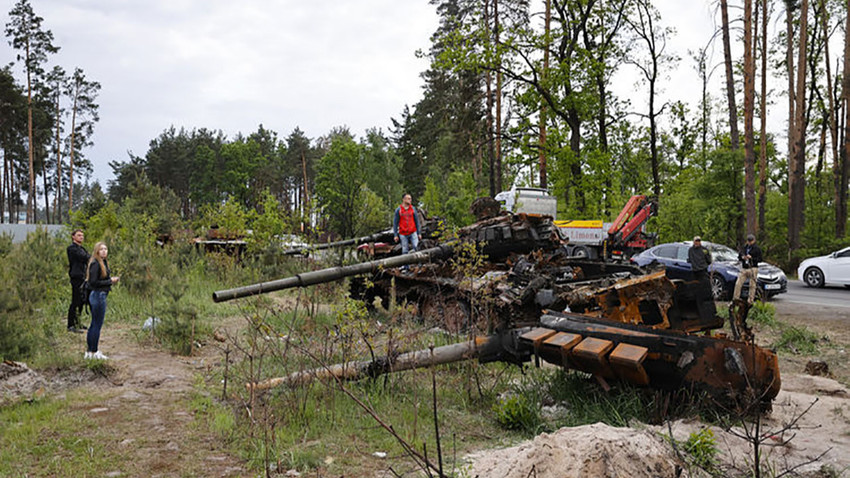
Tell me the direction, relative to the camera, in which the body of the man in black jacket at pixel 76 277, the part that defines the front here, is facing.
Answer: to the viewer's right

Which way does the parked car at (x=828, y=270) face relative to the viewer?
to the viewer's left

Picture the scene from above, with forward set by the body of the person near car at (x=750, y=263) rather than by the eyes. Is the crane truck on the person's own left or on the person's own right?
on the person's own right

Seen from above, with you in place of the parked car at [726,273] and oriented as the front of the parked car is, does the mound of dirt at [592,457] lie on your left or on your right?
on your right

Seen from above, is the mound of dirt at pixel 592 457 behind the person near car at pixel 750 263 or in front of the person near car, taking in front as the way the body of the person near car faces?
in front

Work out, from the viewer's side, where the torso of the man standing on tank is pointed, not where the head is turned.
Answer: toward the camera

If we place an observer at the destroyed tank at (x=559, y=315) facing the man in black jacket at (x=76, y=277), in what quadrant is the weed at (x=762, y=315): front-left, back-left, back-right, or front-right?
back-right

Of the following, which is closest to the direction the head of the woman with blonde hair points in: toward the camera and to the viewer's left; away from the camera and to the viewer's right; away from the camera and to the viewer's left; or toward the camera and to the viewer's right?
toward the camera and to the viewer's right

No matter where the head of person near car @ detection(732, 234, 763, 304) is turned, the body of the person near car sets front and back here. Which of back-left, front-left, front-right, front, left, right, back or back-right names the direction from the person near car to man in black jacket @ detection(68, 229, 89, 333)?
front

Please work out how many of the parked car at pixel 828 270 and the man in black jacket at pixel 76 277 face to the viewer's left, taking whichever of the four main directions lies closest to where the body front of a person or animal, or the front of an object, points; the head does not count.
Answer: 1
